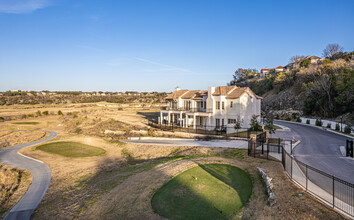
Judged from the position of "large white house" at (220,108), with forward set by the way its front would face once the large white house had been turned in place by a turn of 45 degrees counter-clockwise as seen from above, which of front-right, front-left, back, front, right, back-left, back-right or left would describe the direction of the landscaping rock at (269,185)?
front

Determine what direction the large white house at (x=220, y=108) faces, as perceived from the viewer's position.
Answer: facing the viewer and to the left of the viewer

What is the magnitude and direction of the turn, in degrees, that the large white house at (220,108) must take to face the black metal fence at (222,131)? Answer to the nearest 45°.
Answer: approximately 45° to its left

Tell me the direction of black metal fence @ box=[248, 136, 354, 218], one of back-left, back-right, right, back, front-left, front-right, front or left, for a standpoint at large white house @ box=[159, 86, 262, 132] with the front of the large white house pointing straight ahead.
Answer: front-left
